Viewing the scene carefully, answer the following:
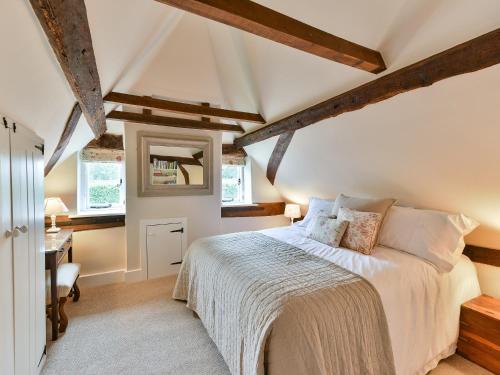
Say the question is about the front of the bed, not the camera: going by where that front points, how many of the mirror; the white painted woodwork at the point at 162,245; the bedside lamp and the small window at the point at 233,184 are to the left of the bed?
0

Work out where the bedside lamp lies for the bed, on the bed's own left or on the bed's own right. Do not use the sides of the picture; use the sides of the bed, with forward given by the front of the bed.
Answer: on the bed's own right

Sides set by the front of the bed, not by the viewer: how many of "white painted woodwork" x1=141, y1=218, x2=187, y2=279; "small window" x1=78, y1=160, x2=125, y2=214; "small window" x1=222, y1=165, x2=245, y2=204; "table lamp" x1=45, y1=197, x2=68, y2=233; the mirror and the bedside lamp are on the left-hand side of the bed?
0

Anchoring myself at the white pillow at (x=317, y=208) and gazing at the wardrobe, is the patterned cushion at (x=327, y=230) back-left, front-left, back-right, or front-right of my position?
front-left

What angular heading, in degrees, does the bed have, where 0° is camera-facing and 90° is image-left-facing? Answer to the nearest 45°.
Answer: approximately 45°

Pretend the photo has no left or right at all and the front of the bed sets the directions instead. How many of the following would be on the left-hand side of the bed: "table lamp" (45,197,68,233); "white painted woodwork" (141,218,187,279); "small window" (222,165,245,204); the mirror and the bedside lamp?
0

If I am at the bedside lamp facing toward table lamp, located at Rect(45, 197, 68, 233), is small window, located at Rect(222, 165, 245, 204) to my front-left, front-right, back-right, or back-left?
front-right

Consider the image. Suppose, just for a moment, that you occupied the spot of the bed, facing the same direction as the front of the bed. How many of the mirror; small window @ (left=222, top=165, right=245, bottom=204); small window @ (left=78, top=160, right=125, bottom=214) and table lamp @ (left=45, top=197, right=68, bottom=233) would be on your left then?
0

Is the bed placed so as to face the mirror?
no

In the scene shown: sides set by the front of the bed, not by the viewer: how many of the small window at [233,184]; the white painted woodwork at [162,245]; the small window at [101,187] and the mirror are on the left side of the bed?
0

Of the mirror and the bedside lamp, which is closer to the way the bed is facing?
the mirror

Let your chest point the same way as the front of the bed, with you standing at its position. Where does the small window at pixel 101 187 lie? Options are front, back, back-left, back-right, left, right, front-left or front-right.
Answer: front-right

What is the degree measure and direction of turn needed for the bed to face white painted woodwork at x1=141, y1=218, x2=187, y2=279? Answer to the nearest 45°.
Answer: approximately 45° to its right
